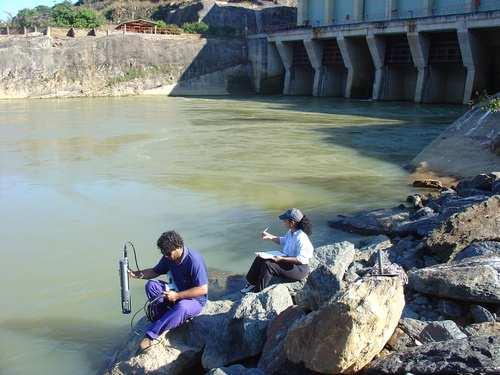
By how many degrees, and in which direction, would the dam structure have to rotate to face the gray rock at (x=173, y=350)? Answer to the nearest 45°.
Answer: approximately 45° to its left

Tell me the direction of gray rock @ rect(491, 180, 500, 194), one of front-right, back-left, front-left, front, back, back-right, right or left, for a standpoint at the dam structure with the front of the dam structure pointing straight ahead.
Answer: front-left

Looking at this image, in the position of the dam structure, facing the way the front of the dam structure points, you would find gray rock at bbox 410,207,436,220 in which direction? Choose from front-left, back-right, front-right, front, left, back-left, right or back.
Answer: front-left

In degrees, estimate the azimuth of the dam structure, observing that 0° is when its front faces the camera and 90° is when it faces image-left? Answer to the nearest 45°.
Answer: approximately 45°

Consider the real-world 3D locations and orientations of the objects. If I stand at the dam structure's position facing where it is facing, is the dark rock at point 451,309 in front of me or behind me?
in front

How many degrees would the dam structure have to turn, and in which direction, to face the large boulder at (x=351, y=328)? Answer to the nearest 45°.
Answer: approximately 45° to its left

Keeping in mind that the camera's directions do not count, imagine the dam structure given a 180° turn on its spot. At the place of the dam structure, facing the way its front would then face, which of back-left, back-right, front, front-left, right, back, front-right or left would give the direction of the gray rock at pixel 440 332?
back-right

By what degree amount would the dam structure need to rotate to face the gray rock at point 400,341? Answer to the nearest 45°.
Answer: approximately 45° to its left

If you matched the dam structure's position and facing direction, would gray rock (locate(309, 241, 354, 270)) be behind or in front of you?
in front
